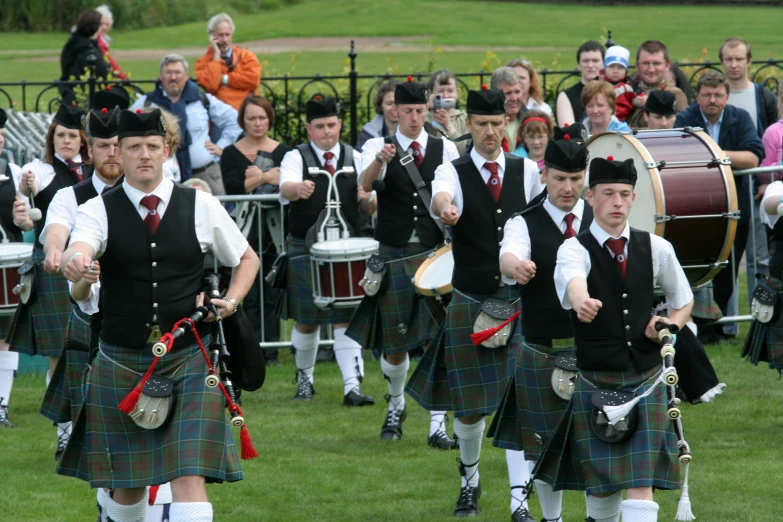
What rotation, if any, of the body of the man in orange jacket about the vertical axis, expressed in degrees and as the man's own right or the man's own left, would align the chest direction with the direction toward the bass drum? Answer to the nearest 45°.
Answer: approximately 45° to the man's own left

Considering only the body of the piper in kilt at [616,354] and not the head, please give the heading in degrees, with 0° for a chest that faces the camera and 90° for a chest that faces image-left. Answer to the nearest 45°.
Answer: approximately 0°

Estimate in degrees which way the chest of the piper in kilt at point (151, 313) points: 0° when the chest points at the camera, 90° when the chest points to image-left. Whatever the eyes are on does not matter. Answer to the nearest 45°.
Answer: approximately 0°

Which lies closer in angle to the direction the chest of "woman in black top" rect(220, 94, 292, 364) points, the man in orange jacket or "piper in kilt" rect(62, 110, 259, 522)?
the piper in kilt

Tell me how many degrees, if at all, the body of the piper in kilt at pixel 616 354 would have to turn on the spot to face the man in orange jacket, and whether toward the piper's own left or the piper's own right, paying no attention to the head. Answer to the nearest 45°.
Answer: approximately 135° to the piper's own right

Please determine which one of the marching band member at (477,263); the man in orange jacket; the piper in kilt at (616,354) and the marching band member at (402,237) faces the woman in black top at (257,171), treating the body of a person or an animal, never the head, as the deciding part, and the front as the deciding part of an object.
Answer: the man in orange jacket

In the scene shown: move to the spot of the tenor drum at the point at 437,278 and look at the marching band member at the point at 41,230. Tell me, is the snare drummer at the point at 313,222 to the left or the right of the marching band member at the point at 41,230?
right

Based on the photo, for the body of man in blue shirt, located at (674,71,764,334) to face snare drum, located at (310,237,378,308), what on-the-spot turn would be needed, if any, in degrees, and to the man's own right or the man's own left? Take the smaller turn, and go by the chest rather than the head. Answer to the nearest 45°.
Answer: approximately 45° to the man's own right

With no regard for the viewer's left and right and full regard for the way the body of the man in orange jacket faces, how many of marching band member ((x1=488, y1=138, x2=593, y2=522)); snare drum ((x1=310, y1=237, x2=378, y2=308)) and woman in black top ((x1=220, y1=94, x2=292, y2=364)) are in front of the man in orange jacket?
3
